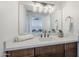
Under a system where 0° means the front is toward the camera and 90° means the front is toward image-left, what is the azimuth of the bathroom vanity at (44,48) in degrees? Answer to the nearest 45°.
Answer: approximately 315°

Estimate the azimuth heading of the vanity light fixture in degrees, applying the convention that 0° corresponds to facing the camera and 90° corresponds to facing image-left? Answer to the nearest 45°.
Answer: approximately 315°
